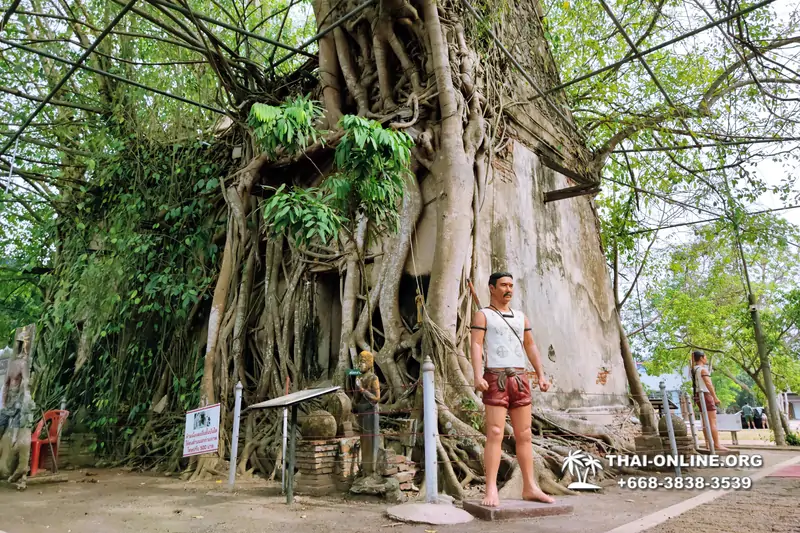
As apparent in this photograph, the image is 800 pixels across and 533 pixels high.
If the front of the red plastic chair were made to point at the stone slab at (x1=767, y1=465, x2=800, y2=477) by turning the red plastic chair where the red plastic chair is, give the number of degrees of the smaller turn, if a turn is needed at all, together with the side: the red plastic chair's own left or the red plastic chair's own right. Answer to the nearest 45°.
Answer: approximately 90° to the red plastic chair's own left

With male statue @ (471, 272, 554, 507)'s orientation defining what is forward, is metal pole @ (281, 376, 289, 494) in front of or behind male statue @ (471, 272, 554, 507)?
behind

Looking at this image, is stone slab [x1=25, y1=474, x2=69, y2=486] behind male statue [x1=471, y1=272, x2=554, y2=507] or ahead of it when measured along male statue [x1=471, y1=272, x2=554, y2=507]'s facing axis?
behind

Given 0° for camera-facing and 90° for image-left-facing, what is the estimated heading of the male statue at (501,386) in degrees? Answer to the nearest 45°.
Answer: approximately 315°
